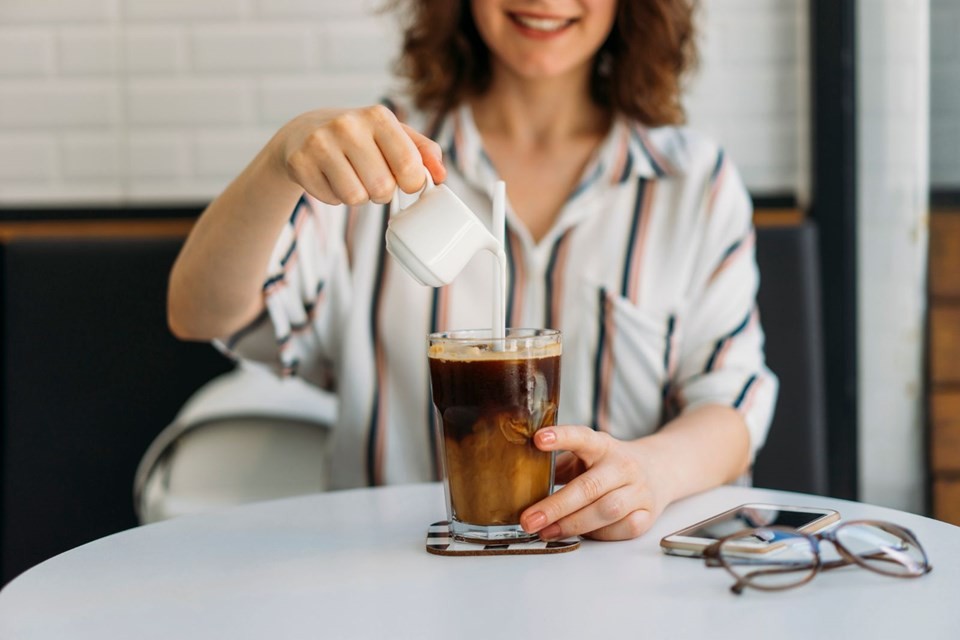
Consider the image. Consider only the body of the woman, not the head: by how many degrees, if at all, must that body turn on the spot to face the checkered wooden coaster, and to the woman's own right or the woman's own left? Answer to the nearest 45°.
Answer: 0° — they already face it

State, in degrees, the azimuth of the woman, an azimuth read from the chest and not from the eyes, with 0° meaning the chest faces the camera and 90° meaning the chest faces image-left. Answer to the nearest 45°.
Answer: approximately 0°
